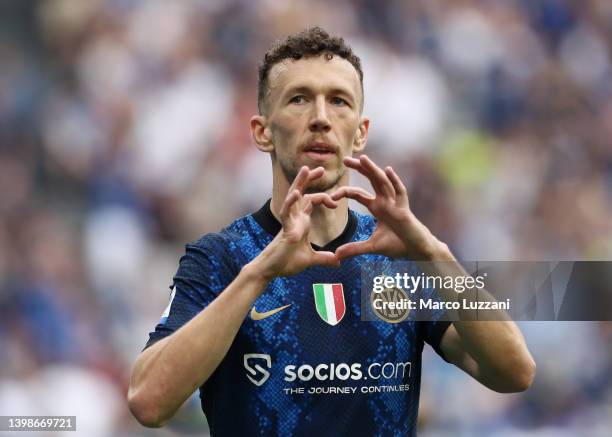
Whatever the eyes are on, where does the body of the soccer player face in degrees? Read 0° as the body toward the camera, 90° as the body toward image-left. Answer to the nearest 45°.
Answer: approximately 0°
